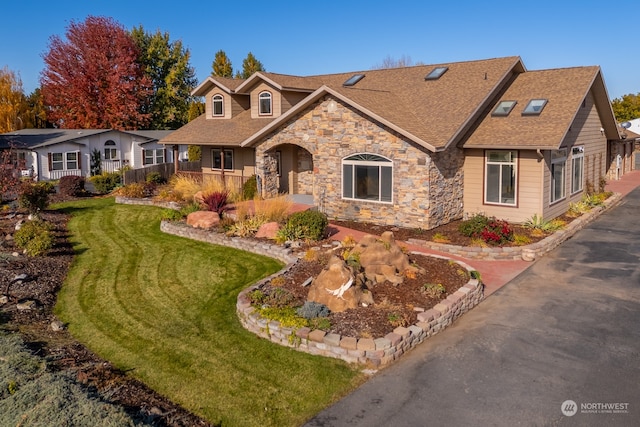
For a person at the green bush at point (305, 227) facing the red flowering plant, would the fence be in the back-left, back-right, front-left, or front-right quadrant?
back-left

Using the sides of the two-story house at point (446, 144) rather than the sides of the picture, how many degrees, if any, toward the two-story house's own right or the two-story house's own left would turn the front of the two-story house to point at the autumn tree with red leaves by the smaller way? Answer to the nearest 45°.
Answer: approximately 90° to the two-story house's own right

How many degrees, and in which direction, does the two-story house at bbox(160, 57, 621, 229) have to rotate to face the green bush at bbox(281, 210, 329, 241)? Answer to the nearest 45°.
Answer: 0° — it already faces it

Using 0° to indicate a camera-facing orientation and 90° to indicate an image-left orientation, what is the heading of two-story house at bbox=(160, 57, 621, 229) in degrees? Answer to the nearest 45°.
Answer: approximately 45°

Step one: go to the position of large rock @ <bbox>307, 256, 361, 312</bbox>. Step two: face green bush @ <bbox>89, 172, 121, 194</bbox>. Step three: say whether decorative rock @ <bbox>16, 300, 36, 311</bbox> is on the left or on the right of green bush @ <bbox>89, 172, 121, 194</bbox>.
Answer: left

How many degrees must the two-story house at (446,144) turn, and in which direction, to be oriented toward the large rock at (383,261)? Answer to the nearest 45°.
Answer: approximately 45° to its left

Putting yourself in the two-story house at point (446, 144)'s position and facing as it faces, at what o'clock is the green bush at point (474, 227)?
The green bush is roughly at 10 o'clock from the two-story house.

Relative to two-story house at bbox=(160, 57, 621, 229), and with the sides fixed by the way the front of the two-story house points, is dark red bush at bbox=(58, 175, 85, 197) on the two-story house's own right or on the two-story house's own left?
on the two-story house's own right

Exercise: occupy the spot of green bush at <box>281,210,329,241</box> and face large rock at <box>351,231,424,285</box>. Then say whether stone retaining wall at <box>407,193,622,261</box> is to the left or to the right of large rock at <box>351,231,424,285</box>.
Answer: left

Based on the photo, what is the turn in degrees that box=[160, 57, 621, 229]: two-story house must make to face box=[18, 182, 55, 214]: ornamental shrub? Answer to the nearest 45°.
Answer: approximately 45° to its right

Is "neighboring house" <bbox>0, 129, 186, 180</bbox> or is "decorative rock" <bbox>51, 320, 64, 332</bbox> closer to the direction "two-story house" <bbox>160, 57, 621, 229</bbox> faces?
the decorative rock

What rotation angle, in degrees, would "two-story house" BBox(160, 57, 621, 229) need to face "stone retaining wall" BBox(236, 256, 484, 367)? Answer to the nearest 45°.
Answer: approximately 45° to its left

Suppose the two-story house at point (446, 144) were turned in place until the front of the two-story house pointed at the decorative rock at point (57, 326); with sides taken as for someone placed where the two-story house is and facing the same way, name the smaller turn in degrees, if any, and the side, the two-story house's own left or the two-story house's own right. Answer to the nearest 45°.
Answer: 0° — it already faces it
